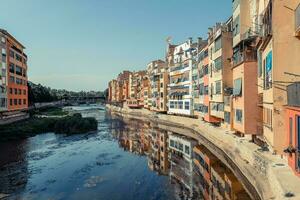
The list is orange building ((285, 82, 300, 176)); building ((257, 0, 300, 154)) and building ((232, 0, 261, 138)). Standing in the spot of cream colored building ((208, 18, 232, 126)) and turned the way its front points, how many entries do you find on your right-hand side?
0

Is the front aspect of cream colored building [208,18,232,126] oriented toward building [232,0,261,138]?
no

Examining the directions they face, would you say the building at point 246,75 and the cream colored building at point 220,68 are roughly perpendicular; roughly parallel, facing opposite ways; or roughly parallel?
roughly parallel

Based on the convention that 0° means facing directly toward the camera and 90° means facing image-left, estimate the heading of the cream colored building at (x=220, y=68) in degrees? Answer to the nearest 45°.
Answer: approximately 45°

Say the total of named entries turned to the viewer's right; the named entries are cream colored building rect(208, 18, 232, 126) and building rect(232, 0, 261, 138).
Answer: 0

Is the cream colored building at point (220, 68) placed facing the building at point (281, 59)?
no

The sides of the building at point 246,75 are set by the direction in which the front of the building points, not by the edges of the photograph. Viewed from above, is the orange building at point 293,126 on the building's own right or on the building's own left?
on the building's own left

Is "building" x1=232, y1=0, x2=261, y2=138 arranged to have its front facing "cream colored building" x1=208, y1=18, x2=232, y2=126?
no

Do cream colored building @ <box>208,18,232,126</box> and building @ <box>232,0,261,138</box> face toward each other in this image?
no

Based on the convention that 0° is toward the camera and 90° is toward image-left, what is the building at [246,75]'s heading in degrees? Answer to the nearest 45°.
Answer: approximately 45°
